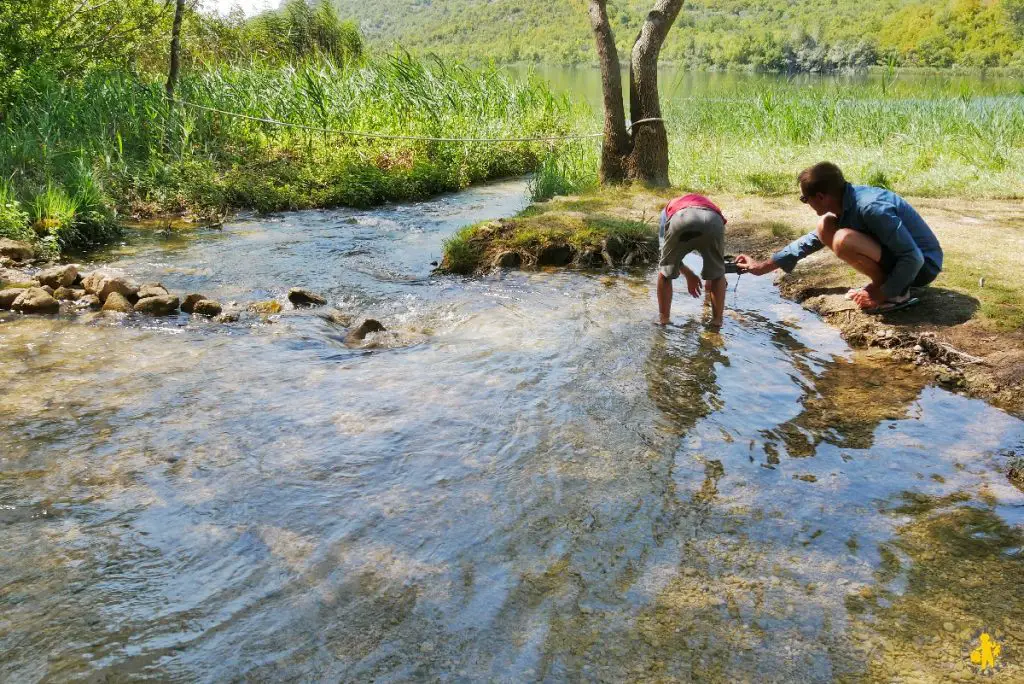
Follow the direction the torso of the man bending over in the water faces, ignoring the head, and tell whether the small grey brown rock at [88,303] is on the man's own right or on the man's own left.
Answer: on the man's own left

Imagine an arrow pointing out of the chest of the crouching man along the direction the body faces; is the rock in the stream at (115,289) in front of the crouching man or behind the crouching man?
in front
